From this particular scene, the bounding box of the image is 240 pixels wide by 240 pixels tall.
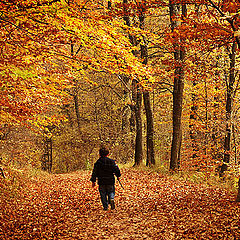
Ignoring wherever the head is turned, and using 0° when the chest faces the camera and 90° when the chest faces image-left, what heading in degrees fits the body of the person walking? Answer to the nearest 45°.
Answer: approximately 180°

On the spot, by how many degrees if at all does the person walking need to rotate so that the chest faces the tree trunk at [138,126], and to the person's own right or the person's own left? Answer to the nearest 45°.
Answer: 0° — they already face it
